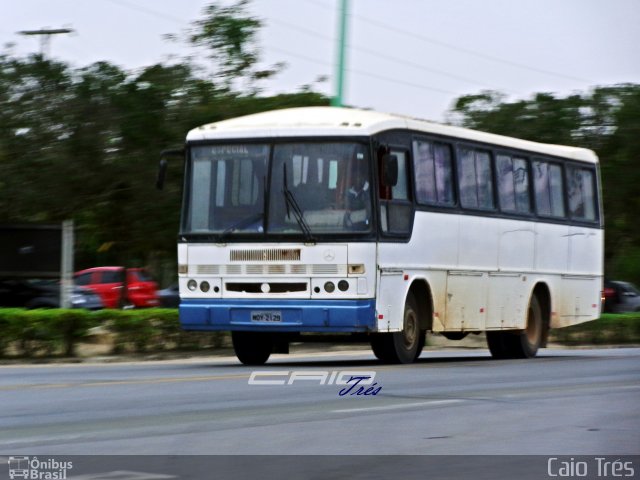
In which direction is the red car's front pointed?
to the viewer's left

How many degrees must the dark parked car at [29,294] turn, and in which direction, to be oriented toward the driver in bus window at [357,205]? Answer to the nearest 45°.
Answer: approximately 90° to its right

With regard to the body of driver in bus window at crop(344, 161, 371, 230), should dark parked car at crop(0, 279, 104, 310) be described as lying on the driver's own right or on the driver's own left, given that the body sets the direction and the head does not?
on the driver's own right

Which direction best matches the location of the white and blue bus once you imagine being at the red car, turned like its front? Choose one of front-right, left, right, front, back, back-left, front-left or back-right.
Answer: left

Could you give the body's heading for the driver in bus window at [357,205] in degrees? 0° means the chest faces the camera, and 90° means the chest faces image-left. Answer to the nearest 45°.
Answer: approximately 45°

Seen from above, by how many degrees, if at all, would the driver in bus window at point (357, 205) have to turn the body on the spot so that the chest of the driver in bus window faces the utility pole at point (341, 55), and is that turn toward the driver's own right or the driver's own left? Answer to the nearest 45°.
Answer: approximately 135° to the driver's own right

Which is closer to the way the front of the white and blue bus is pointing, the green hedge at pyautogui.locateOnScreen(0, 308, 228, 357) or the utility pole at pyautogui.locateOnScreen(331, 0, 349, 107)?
the green hedge

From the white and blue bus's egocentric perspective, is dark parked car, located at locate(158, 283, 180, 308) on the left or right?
on its right
